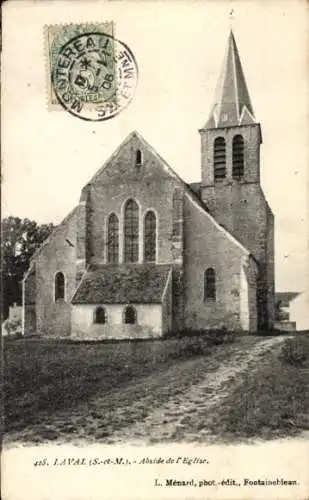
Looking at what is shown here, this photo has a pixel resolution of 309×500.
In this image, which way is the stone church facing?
away from the camera

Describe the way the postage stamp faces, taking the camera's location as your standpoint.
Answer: facing the viewer
